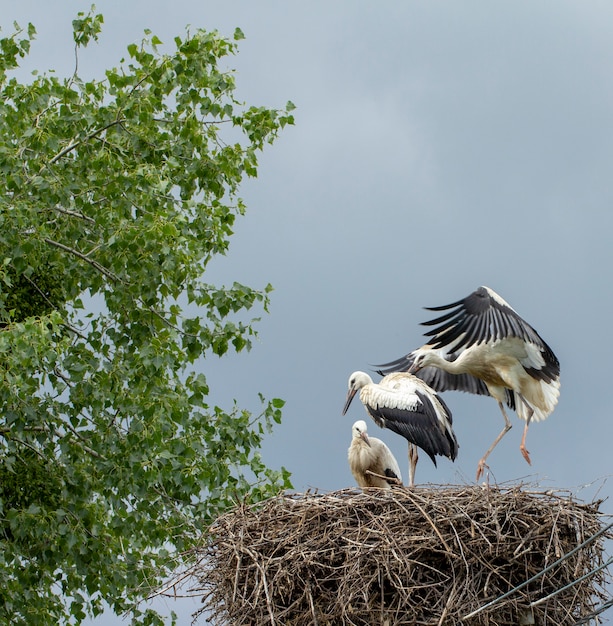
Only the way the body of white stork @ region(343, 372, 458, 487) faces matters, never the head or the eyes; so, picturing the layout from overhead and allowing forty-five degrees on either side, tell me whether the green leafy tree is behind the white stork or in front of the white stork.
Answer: in front

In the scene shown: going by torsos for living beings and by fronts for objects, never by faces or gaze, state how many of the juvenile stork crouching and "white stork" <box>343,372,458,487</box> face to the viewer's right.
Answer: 0

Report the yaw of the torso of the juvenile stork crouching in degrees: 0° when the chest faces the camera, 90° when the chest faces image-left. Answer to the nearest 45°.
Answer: approximately 45°

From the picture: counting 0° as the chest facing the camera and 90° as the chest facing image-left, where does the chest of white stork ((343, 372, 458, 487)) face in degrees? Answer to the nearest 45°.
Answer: approximately 90°

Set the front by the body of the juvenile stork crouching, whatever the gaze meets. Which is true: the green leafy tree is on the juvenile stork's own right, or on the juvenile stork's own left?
on the juvenile stork's own right
